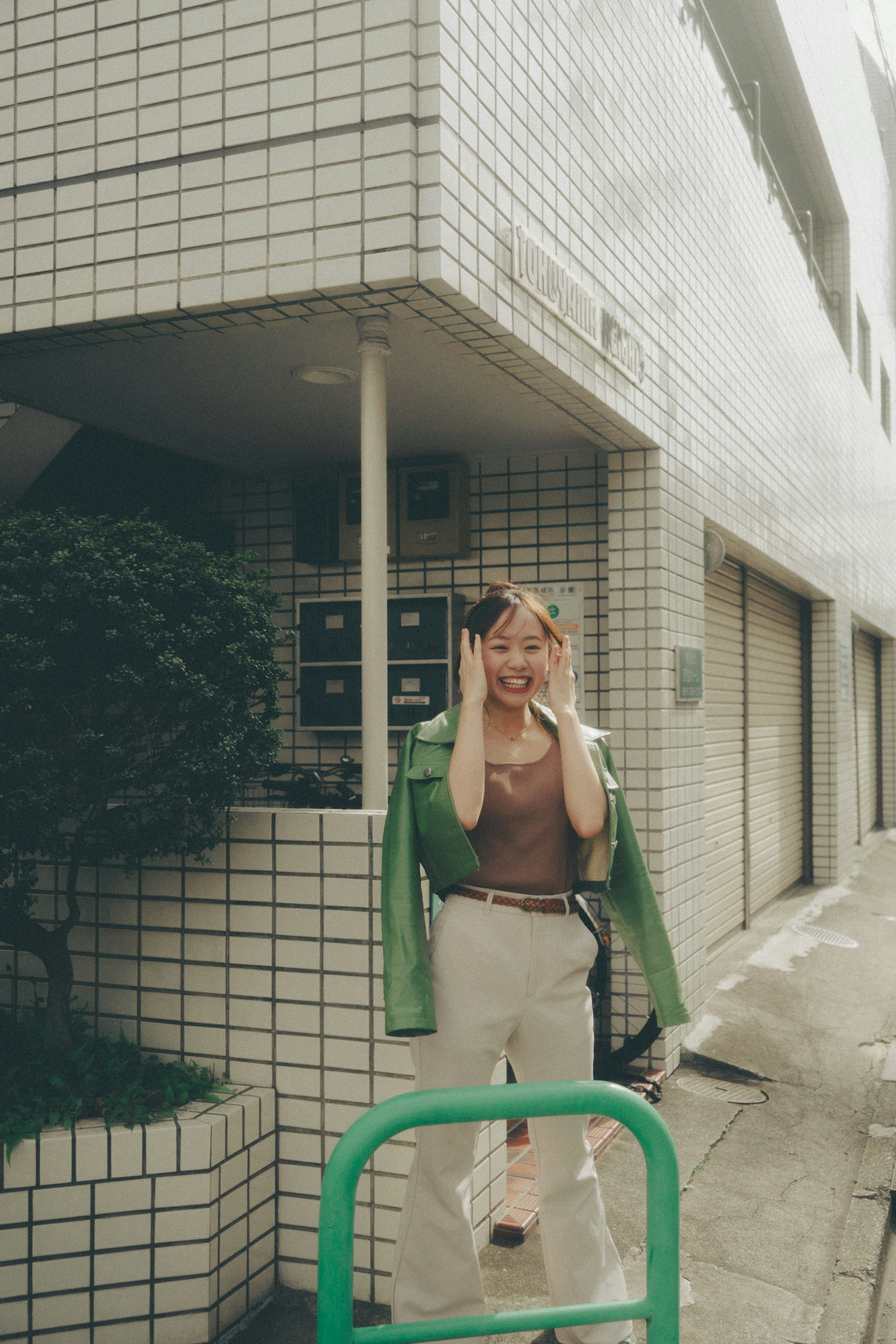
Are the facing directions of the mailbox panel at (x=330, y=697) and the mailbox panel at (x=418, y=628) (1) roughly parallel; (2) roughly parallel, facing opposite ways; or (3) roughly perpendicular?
roughly parallel

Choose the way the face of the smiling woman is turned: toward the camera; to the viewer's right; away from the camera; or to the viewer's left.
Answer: toward the camera

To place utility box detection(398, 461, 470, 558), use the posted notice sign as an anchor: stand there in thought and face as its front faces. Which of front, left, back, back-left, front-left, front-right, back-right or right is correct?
right

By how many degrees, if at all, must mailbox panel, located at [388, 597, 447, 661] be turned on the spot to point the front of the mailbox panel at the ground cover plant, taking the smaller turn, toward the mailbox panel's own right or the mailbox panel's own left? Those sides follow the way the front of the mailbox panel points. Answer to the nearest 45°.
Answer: approximately 45° to the mailbox panel's own right

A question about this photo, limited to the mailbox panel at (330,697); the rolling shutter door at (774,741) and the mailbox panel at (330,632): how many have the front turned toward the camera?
2

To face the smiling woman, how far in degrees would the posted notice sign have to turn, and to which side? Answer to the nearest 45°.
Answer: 0° — it already faces them

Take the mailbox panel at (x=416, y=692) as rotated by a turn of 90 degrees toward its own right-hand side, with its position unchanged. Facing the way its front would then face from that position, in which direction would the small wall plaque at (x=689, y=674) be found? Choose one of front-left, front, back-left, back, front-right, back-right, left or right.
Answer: back

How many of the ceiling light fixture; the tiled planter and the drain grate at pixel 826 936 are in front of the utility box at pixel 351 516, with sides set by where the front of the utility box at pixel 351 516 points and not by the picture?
2

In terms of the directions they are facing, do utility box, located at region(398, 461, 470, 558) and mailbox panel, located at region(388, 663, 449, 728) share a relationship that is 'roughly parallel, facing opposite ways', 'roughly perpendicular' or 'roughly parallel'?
roughly parallel

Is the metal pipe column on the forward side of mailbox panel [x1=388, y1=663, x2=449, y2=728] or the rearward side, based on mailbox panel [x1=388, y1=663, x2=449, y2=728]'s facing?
on the forward side

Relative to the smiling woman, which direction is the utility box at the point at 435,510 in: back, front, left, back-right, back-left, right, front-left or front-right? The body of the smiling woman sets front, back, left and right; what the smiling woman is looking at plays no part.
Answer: back

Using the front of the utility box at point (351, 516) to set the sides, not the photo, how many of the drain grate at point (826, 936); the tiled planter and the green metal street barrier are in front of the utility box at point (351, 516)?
2

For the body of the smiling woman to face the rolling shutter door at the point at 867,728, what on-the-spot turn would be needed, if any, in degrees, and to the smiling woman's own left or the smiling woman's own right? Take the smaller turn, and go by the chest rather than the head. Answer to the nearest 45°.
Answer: approximately 180°

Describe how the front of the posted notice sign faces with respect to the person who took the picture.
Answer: facing the viewer

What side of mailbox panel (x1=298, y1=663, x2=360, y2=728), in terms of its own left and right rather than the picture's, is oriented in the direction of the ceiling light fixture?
front
